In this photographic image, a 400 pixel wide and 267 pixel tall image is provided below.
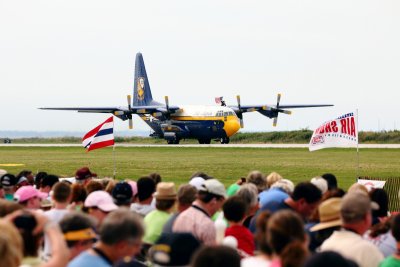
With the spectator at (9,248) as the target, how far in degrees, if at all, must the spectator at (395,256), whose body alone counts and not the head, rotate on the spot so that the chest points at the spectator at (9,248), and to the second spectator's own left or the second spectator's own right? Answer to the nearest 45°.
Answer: approximately 135° to the second spectator's own left

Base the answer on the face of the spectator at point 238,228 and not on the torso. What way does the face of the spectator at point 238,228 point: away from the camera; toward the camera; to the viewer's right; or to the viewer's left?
away from the camera

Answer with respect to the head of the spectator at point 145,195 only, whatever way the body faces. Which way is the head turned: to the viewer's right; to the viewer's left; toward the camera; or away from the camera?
away from the camera

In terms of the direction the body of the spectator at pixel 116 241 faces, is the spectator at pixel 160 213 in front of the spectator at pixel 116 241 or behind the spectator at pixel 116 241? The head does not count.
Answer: in front

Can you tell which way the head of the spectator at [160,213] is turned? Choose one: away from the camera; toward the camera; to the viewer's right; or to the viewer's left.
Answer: away from the camera

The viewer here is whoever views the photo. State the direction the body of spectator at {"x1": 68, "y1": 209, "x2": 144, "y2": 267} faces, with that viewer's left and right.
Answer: facing away from the viewer and to the right of the viewer

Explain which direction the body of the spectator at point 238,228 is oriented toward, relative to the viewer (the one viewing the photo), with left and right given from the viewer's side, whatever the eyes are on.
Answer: facing away from the viewer

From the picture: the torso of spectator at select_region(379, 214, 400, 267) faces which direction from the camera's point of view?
away from the camera

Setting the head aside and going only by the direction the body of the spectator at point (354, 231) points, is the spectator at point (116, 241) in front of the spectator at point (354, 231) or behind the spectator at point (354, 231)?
behind

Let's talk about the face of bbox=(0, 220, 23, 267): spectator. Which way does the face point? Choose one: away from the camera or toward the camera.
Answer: away from the camera

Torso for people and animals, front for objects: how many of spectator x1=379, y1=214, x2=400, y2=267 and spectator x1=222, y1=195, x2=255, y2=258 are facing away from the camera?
2
